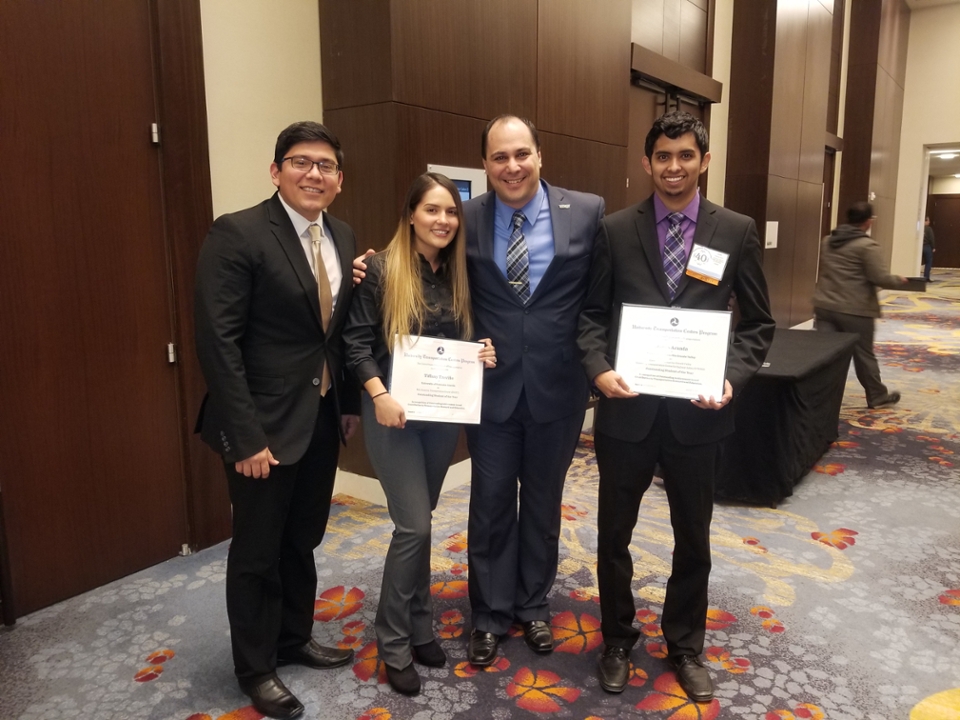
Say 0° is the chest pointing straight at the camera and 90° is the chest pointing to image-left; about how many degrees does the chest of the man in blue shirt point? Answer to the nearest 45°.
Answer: approximately 0°

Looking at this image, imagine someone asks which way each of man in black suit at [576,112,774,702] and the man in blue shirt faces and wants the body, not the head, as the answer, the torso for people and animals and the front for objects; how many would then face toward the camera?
2

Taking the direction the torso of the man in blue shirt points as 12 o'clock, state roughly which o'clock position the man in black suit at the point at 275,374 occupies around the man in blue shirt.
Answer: The man in black suit is roughly at 2 o'clock from the man in blue shirt.

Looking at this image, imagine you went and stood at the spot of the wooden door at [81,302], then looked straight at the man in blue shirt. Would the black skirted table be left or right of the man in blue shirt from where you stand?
left

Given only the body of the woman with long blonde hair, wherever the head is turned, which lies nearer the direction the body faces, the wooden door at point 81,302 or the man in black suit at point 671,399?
the man in black suit

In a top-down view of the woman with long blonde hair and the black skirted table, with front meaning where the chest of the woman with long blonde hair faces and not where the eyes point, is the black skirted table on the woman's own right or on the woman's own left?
on the woman's own left

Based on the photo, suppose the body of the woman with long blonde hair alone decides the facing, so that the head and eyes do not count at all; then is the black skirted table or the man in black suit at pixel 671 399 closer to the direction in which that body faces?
the man in black suit

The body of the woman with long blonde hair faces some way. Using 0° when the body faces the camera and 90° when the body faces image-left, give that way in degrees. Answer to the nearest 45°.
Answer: approximately 315°
